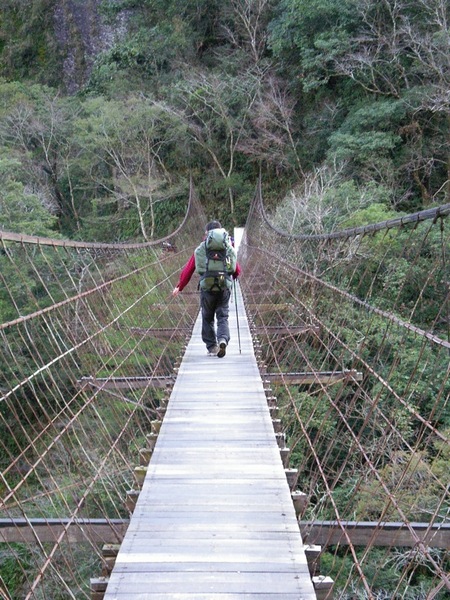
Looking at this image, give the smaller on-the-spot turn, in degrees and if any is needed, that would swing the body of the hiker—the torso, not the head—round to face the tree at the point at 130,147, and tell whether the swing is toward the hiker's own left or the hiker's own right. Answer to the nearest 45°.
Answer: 0° — they already face it

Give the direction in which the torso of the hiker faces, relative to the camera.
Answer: away from the camera

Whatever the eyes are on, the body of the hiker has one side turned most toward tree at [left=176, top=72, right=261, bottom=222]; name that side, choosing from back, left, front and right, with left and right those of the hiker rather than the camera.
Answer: front

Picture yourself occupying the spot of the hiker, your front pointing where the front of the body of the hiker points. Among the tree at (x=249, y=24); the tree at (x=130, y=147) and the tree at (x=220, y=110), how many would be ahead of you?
3

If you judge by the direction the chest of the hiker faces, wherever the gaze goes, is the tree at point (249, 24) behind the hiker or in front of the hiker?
in front
